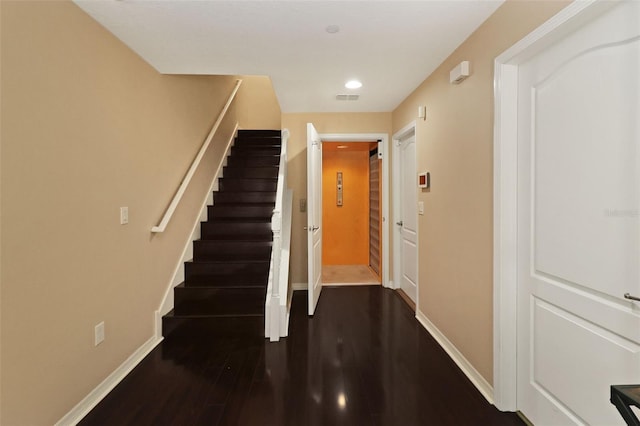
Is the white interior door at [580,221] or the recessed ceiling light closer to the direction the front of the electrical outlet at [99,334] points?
the white interior door

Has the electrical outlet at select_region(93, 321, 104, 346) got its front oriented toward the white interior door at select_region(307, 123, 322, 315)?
no

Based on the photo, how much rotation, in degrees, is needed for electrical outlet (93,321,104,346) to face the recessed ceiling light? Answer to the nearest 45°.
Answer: approximately 45° to its left

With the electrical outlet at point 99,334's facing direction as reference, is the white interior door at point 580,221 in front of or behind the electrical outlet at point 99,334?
in front

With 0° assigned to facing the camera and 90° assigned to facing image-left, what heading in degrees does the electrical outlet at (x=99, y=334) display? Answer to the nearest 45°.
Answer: approximately 315°
